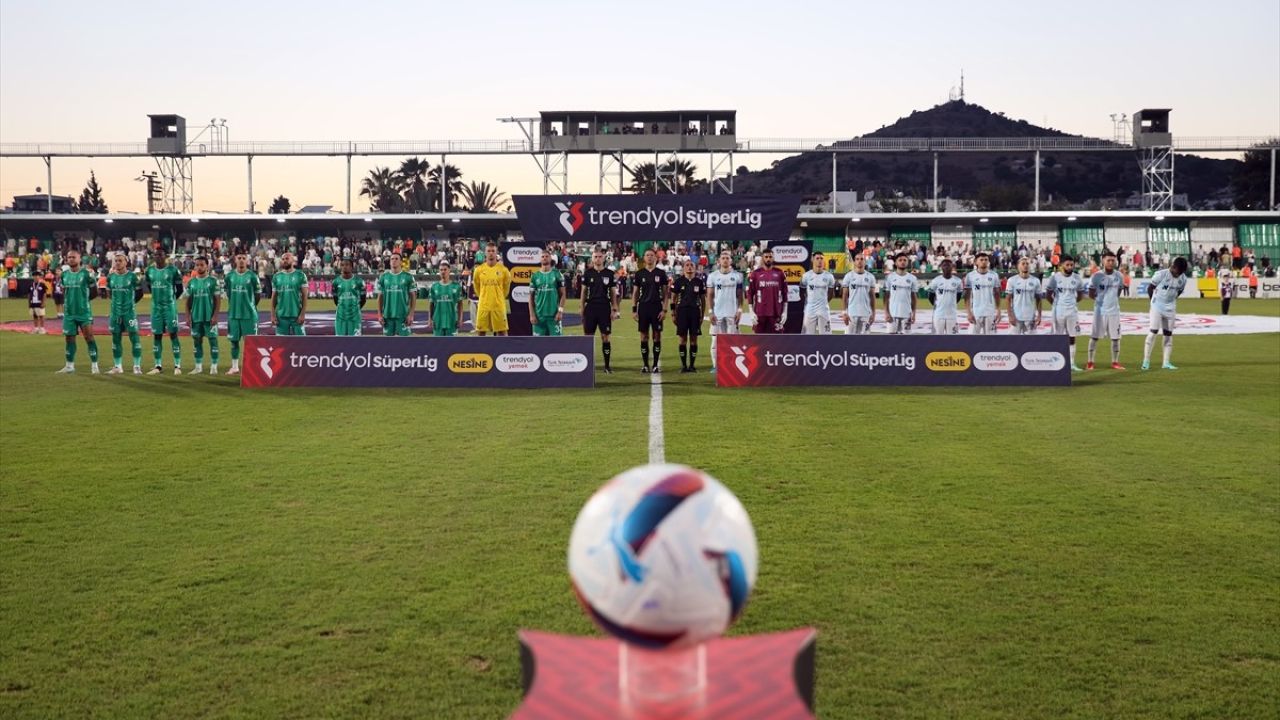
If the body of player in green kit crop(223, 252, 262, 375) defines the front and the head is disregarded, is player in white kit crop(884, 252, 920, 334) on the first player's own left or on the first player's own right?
on the first player's own left

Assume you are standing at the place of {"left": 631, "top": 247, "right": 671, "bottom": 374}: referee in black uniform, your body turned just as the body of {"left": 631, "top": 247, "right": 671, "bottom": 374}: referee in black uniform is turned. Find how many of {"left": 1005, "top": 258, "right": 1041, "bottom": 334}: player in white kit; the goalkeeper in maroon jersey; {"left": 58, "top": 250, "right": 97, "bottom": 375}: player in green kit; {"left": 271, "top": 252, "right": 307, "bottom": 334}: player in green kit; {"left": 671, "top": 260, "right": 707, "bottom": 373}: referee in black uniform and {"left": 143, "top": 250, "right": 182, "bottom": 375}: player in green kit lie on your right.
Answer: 3

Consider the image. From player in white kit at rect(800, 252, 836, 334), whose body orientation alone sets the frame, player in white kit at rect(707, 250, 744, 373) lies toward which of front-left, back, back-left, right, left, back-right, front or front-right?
front-right

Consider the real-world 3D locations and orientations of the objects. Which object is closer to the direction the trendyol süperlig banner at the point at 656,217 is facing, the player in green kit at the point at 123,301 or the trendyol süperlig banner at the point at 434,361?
the trendyol süperlig banner

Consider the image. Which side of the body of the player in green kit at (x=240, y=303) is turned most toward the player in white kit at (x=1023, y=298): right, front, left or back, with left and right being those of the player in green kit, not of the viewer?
left

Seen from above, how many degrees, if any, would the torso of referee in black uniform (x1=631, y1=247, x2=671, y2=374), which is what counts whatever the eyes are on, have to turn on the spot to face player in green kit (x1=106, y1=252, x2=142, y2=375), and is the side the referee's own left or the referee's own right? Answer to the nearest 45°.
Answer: approximately 90° to the referee's own right

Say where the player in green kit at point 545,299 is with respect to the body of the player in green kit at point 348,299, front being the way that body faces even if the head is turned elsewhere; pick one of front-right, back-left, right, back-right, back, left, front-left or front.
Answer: left

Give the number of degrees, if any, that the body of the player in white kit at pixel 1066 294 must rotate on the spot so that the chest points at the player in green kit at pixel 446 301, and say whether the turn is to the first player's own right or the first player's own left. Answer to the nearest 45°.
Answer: approximately 90° to the first player's own right

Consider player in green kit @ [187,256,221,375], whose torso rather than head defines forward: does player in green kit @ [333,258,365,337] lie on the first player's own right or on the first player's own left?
on the first player's own left

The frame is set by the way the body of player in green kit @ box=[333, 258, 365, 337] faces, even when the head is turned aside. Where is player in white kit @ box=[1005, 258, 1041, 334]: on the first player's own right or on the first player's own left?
on the first player's own left

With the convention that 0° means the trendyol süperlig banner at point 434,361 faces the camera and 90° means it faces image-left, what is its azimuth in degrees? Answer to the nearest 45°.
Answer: approximately 0°

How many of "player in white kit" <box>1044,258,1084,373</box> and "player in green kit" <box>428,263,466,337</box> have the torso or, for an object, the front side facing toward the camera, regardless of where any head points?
2
